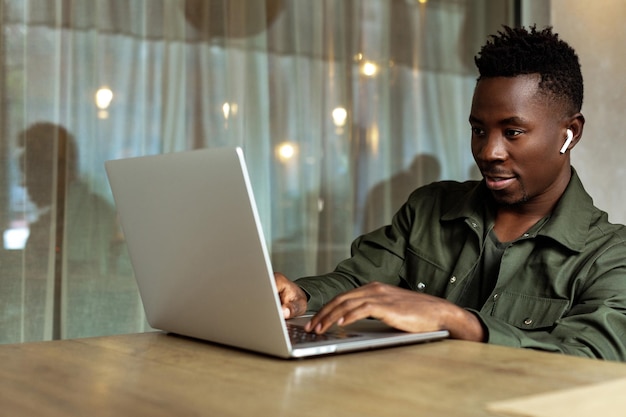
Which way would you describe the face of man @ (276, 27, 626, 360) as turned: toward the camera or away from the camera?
toward the camera

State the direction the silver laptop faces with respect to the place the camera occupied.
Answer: facing away from the viewer and to the right of the viewer

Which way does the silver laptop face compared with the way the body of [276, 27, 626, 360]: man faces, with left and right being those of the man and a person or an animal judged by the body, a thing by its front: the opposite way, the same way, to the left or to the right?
the opposite way

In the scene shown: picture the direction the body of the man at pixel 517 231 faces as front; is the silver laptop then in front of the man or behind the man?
in front

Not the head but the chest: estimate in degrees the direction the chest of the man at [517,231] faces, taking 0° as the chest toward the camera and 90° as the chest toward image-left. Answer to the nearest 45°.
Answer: approximately 45°

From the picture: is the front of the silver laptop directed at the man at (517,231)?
yes
